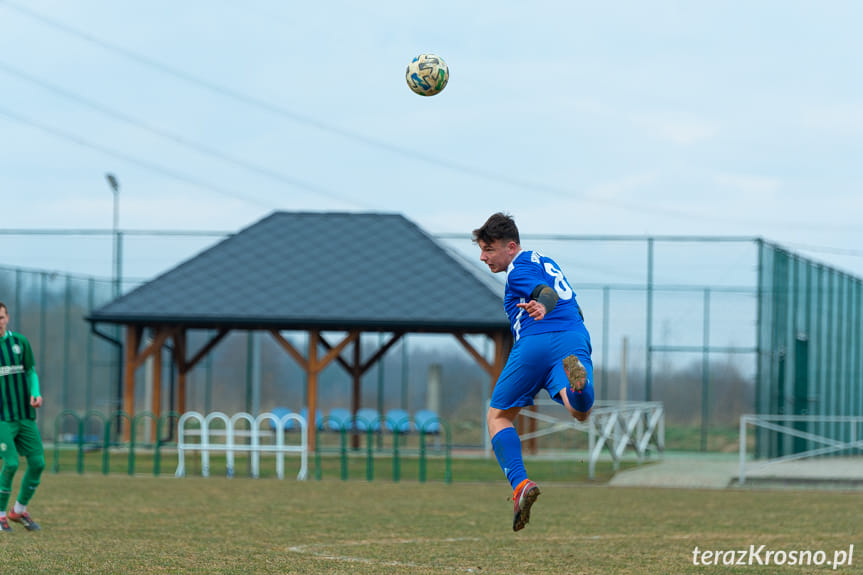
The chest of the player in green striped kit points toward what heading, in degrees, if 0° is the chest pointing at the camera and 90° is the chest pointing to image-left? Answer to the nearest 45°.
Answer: approximately 0°

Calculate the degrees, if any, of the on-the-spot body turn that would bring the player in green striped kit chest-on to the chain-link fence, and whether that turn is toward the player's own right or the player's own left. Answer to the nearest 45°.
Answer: approximately 135° to the player's own left

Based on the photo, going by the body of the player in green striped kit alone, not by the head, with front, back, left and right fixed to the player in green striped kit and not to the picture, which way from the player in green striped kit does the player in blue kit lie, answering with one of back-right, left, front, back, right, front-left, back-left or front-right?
front-left

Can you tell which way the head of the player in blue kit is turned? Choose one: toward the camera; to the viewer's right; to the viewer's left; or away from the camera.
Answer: to the viewer's left

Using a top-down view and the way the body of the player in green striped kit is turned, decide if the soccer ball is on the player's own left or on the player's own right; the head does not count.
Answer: on the player's own left
